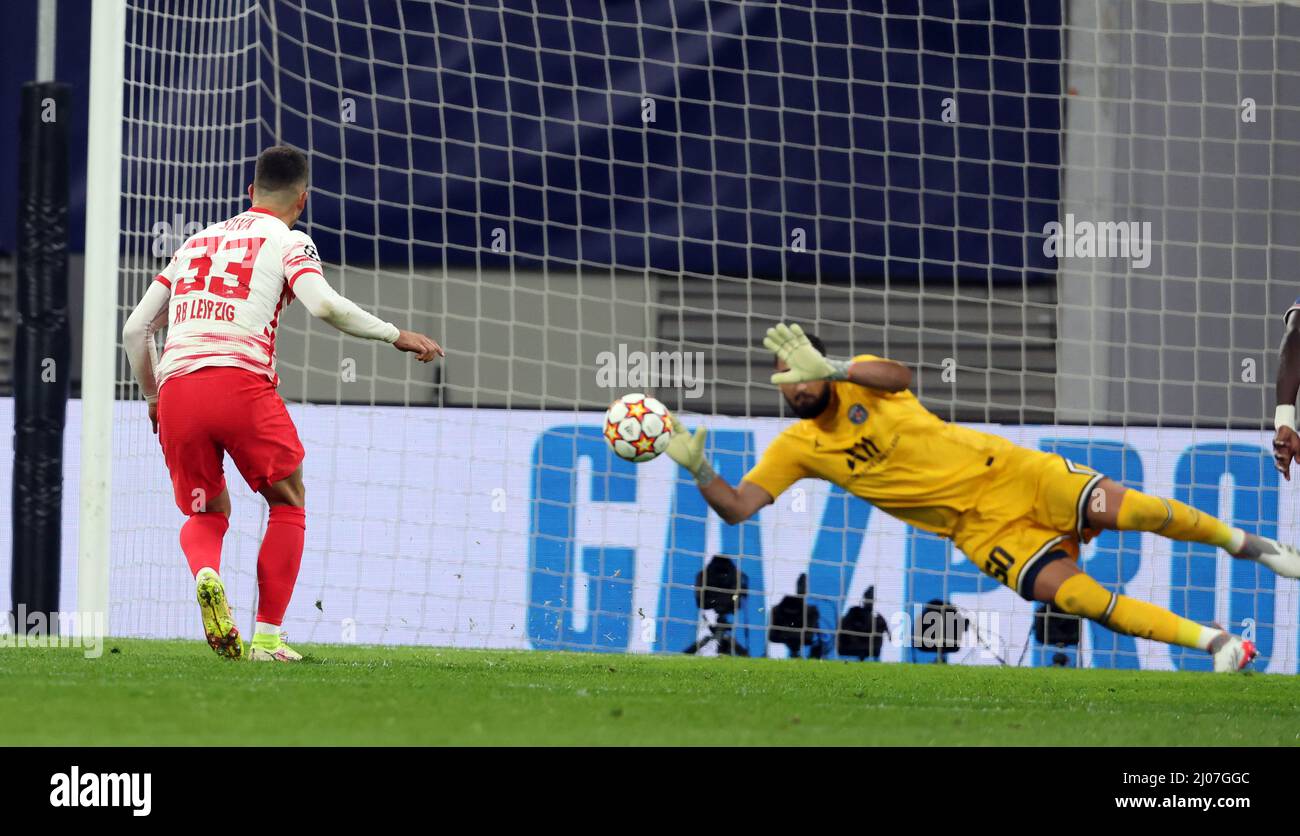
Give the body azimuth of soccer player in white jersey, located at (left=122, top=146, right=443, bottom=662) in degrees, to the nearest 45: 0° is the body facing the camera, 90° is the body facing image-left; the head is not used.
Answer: approximately 225°

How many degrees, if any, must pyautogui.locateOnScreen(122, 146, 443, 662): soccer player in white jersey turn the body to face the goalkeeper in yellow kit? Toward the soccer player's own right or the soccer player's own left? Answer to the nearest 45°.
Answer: approximately 45° to the soccer player's own right

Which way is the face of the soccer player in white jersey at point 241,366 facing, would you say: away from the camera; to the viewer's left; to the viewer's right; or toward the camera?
away from the camera

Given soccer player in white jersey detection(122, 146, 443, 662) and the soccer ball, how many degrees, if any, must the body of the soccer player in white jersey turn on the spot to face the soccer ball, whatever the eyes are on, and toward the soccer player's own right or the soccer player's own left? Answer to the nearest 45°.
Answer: approximately 45° to the soccer player's own right
